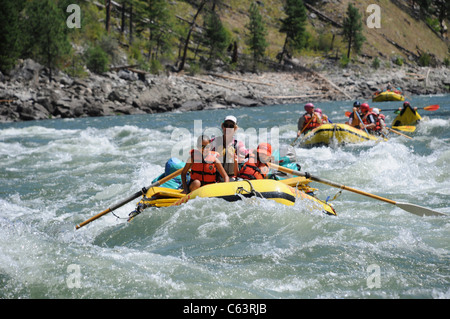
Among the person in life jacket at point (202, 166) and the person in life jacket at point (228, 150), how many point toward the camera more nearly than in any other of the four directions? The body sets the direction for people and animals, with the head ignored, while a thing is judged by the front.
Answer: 2

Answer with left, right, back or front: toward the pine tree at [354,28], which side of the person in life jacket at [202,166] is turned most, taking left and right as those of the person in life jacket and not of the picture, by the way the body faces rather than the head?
back

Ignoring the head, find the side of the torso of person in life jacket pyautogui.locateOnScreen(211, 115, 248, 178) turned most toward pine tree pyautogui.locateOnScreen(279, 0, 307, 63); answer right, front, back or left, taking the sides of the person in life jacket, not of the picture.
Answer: back

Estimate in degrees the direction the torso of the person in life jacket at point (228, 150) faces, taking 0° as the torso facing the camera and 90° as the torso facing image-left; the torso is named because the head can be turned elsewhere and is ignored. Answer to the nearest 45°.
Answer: approximately 0°

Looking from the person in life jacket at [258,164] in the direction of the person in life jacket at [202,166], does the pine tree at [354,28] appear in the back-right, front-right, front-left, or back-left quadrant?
back-right
